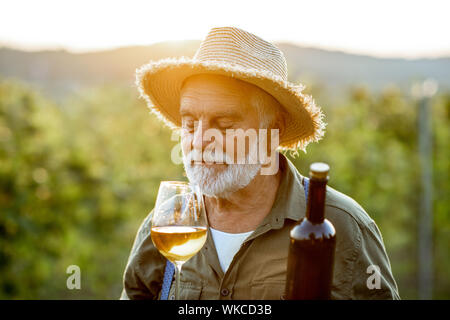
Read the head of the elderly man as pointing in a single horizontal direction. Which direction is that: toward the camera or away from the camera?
toward the camera

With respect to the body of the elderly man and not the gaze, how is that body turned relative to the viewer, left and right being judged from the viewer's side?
facing the viewer and to the left of the viewer
